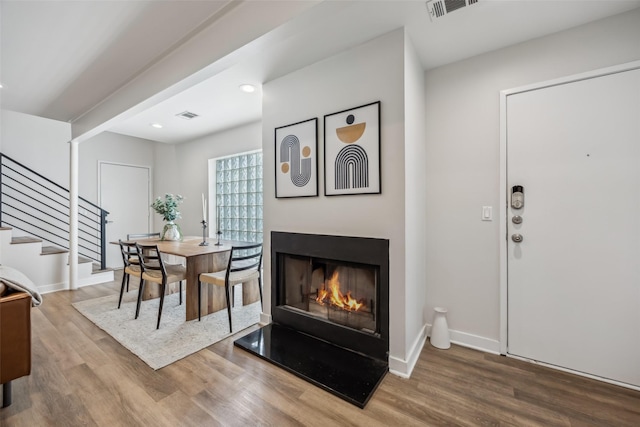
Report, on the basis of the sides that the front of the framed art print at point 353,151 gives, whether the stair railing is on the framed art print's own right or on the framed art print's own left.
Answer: on the framed art print's own right

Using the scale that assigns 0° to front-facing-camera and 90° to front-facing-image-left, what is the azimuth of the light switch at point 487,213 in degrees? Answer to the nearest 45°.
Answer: approximately 0°

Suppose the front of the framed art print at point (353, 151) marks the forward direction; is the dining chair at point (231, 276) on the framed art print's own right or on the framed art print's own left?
on the framed art print's own right

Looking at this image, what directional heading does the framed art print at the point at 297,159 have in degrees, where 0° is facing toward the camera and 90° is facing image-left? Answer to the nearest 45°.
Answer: approximately 45°

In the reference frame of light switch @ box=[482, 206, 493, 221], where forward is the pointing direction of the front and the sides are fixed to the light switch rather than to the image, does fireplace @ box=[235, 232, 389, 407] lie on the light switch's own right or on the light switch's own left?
on the light switch's own right

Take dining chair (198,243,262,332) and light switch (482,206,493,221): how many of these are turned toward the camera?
1

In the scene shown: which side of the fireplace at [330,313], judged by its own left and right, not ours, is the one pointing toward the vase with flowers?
right

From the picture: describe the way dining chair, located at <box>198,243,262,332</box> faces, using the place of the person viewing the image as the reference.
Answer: facing away from the viewer and to the left of the viewer

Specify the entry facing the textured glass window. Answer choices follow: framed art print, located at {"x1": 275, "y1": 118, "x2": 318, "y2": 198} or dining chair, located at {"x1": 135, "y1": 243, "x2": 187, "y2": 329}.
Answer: the dining chair

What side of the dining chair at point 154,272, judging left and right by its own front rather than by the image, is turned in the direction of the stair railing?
left

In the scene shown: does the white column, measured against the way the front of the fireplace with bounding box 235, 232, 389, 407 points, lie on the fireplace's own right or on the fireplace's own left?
on the fireplace's own right
